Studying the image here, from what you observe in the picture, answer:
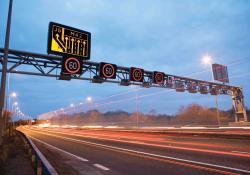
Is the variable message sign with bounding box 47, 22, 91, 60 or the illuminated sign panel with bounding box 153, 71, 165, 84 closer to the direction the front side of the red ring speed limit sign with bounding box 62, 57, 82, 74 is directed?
the variable message sign

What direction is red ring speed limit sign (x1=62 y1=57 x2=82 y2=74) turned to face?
toward the camera

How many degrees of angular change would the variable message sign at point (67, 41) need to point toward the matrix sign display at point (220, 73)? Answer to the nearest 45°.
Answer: approximately 90° to its left

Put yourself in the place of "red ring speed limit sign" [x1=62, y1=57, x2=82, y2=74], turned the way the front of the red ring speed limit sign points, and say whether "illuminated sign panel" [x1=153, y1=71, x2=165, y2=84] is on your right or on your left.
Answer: on your left

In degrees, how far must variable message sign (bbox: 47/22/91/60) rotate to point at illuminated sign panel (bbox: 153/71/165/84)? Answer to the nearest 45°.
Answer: approximately 90° to its left

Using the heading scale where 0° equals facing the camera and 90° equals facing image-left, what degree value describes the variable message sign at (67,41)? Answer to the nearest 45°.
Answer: approximately 315°

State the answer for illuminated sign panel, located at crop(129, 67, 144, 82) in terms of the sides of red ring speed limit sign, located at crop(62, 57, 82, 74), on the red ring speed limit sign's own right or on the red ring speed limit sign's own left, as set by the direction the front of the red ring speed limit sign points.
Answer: on the red ring speed limit sign's own left

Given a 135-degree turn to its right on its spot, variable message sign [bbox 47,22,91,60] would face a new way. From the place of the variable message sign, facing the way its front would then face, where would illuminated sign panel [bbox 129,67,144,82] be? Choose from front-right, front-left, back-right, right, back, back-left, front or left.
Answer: back-right

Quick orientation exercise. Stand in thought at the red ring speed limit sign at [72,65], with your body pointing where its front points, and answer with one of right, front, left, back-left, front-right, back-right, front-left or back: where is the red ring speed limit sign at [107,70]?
back-left

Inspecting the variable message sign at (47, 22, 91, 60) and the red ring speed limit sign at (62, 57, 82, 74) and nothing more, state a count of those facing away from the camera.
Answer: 0
